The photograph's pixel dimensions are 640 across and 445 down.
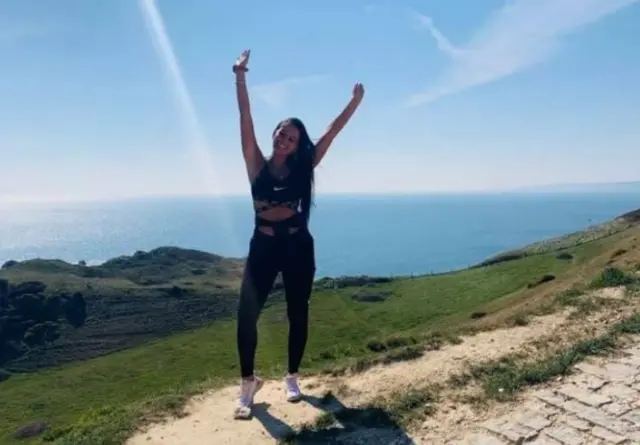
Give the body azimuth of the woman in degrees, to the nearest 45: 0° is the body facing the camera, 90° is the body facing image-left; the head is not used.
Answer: approximately 0°
